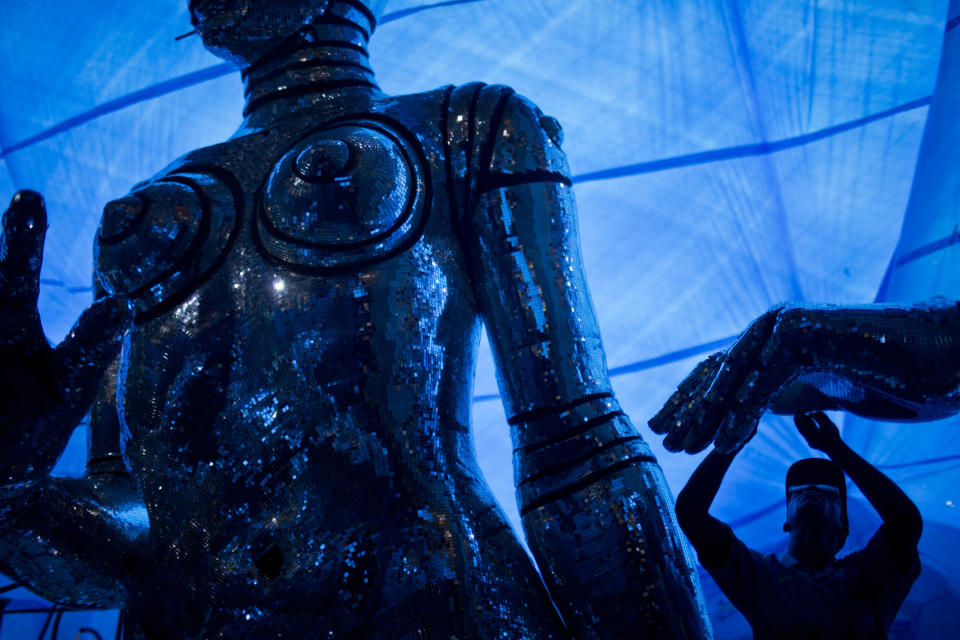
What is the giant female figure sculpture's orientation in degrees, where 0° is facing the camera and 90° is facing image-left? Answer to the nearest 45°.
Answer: approximately 45°

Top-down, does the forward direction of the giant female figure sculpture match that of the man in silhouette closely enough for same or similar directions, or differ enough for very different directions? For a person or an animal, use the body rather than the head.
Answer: same or similar directions

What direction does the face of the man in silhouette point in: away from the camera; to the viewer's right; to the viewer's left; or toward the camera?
toward the camera

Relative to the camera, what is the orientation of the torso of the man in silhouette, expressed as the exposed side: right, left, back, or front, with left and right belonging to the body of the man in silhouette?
front

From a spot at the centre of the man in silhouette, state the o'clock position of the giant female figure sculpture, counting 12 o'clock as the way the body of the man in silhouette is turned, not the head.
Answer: The giant female figure sculpture is roughly at 1 o'clock from the man in silhouette.
